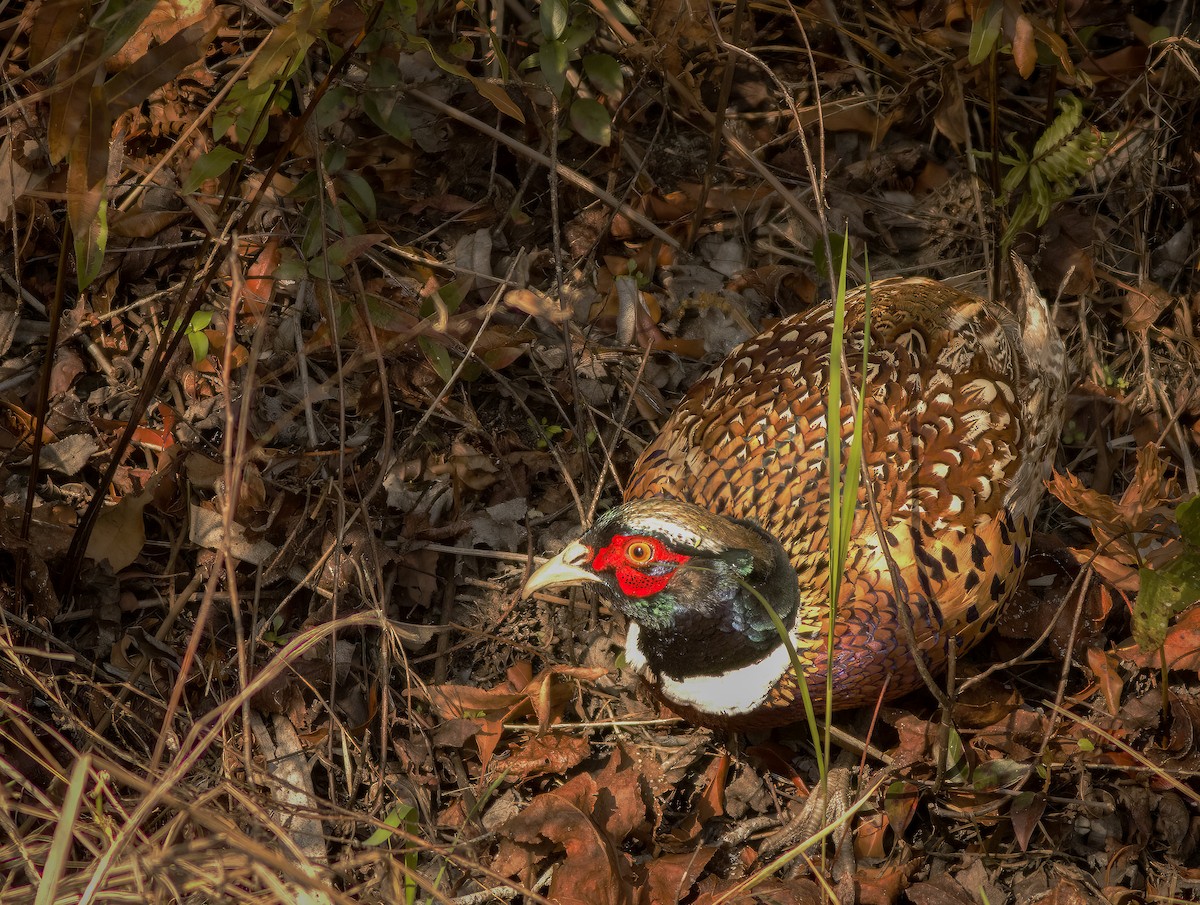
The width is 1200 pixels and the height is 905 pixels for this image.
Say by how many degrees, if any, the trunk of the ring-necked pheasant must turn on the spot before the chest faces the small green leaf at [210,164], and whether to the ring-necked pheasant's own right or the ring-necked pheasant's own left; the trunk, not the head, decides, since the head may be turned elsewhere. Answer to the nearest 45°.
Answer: approximately 45° to the ring-necked pheasant's own right

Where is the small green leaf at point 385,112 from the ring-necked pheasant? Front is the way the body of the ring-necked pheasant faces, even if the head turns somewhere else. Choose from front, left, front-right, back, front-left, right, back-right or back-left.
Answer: right

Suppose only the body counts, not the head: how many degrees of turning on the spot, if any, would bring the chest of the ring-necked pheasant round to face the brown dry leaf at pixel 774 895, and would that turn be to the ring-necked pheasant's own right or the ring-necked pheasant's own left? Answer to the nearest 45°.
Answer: approximately 45° to the ring-necked pheasant's own left

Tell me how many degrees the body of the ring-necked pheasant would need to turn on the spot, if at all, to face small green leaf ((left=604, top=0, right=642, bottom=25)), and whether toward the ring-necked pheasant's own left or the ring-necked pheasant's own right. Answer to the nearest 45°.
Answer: approximately 135° to the ring-necked pheasant's own right

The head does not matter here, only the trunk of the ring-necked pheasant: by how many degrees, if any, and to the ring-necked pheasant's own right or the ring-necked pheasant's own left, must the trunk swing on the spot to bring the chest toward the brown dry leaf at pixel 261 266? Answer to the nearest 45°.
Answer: approximately 90° to the ring-necked pheasant's own right

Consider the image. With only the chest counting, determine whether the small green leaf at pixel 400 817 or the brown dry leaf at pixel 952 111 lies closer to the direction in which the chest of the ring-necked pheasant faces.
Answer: the small green leaf

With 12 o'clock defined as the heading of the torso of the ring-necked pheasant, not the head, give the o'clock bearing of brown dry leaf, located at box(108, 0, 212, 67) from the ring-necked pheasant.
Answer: The brown dry leaf is roughly at 2 o'clock from the ring-necked pheasant.

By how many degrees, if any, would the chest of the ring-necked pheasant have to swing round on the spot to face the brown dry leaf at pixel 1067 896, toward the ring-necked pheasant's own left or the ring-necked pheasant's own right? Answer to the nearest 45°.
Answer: approximately 90° to the ring-necked pheasant's own left

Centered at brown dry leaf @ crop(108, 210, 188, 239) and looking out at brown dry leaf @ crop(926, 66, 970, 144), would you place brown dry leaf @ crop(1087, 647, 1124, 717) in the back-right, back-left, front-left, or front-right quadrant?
front-right

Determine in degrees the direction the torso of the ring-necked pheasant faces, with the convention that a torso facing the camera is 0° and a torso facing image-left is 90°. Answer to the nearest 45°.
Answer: approximately 45°

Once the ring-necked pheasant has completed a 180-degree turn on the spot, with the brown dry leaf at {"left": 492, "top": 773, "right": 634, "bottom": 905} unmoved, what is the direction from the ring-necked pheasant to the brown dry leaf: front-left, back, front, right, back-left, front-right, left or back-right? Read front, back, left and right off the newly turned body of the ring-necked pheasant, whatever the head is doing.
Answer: back
